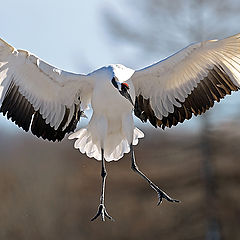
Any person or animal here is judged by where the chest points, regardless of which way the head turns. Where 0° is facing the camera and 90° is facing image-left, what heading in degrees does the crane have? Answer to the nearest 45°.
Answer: approximately 0°
